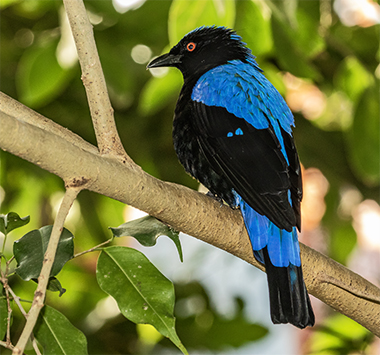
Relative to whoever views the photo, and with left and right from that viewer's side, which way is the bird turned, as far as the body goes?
facing away from the viewer and to the left of the viewer

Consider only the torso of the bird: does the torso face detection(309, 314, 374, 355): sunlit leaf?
no
